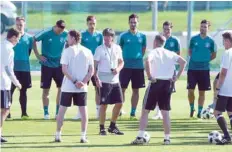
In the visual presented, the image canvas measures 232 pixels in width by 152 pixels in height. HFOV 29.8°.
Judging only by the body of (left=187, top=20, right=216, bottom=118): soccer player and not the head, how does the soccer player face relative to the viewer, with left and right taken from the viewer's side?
facing the viewer

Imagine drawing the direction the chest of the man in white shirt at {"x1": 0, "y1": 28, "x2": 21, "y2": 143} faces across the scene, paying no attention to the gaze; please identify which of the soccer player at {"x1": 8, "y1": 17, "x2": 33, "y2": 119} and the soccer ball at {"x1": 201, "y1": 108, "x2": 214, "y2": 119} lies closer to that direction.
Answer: the soccer ball

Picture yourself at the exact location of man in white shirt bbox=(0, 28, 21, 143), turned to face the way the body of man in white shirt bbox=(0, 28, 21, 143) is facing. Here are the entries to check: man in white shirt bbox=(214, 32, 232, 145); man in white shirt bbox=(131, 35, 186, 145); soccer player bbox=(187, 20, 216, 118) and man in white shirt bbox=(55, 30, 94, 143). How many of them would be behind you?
0

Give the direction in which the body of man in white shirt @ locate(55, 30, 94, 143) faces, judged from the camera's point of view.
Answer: away from the camera

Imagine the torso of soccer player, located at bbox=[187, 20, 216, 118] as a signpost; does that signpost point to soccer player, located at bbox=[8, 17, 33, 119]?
no

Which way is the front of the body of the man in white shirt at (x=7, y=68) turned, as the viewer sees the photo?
to the viewer's right

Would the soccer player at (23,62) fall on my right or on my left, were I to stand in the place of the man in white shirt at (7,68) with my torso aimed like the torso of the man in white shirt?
on my left

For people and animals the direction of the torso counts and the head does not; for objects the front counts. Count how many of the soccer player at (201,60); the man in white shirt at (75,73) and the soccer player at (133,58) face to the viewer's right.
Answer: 0

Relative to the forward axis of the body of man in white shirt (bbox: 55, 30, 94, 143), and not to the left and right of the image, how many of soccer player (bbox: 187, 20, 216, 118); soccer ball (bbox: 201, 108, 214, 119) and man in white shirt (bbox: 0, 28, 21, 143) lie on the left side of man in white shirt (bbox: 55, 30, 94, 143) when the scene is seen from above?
1

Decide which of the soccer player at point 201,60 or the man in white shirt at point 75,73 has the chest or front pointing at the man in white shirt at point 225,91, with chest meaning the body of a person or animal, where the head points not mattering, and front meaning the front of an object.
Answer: the soccer player

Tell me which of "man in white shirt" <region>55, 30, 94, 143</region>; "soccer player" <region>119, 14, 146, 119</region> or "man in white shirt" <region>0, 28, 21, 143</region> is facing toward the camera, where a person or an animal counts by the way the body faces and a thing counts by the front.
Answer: the soccer player

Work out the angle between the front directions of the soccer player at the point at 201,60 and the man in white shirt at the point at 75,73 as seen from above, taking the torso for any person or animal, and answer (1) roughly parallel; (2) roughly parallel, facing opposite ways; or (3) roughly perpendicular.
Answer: roughly parallel, facing opposite ways

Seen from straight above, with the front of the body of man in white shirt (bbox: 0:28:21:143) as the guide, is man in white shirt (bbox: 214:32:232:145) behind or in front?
in front

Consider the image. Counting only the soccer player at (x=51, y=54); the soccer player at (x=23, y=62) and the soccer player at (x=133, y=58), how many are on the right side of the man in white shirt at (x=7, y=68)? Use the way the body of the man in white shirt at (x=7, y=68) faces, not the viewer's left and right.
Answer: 0

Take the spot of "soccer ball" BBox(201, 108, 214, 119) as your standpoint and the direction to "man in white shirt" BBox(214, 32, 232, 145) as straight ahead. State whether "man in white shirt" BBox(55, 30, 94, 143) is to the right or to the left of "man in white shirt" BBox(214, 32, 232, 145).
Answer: right

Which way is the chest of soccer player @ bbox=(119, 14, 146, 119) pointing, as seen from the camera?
toward the camera
